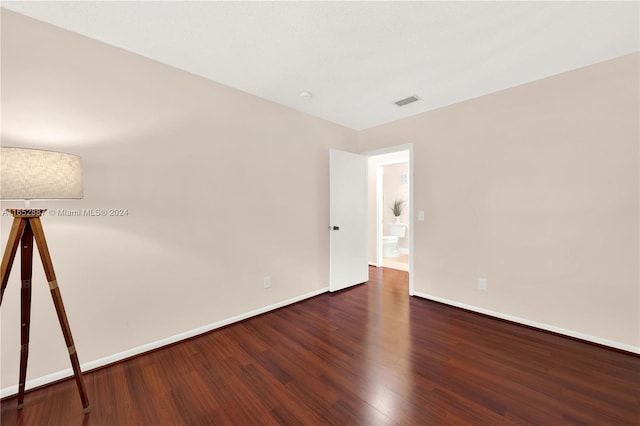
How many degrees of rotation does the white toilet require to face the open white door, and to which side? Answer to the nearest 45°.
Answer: approximately 45° to its left

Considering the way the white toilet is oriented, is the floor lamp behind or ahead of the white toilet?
ahead

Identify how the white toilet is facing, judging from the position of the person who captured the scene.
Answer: facing the viewer and to the left of the viewer
